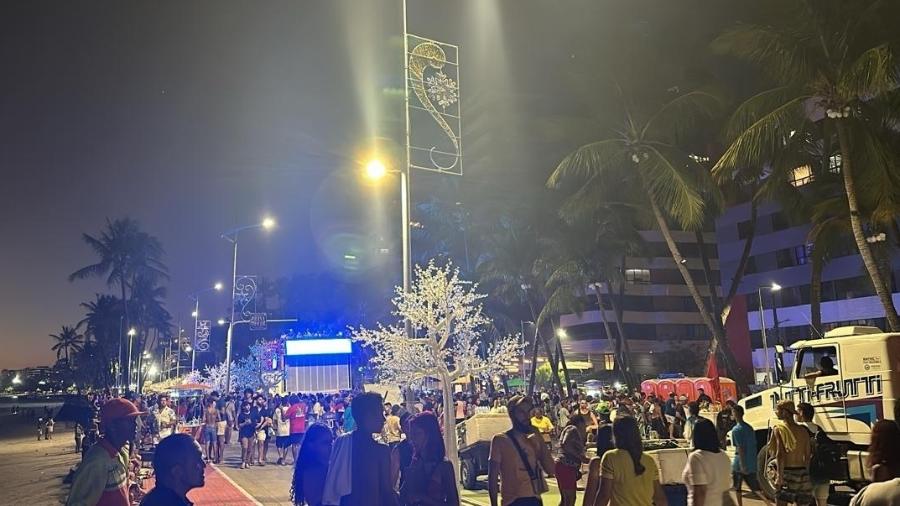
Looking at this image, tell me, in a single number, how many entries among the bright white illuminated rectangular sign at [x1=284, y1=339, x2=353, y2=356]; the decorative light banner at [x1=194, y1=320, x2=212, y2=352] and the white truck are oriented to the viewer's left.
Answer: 1

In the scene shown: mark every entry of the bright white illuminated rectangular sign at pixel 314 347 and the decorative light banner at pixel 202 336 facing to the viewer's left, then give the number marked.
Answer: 0

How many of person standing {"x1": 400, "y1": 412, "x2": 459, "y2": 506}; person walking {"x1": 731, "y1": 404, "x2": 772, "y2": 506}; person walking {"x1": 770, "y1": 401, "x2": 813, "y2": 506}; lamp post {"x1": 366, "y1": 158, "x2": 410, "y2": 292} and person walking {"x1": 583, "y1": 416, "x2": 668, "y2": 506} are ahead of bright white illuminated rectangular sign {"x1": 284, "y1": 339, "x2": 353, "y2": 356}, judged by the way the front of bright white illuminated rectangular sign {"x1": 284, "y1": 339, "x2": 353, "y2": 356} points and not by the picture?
5

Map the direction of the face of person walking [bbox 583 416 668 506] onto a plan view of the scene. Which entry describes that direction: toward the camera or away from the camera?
away from the camera

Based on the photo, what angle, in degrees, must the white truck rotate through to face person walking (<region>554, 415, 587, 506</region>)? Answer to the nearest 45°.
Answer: approximately 45° to its left

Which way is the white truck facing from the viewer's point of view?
to the viewer's left

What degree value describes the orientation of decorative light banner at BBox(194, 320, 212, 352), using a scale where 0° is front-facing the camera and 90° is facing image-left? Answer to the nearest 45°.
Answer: approximately 0°

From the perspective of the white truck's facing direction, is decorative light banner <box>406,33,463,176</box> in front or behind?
in front

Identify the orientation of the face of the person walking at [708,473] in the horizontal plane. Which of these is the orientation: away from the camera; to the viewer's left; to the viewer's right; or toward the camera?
away from the camera
